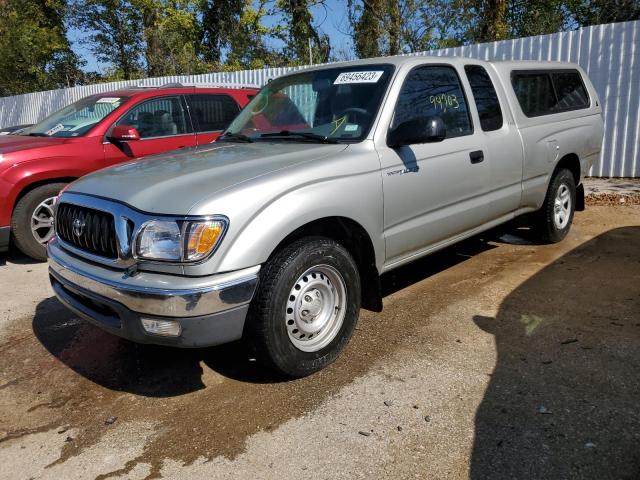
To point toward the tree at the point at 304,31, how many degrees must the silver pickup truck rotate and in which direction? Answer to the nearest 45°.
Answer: approximately 135° to its right

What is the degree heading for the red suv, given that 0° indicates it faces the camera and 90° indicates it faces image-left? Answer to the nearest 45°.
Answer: approximately 45°

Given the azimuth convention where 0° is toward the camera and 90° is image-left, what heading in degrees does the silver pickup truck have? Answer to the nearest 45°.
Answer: approximately 45°

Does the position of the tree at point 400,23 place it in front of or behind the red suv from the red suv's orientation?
behind

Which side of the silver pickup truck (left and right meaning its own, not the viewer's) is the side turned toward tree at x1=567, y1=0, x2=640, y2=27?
back

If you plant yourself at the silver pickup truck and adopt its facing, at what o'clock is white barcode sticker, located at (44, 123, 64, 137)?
The white barcode sticker is roughly at 3 o'clock from the silver pickup truck.

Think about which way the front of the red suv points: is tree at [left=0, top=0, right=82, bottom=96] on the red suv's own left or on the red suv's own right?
on the red suv's own right

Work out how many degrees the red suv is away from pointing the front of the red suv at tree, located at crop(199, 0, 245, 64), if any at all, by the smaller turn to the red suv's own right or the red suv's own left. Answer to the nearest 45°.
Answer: approximately 135° to the red suv's own right
